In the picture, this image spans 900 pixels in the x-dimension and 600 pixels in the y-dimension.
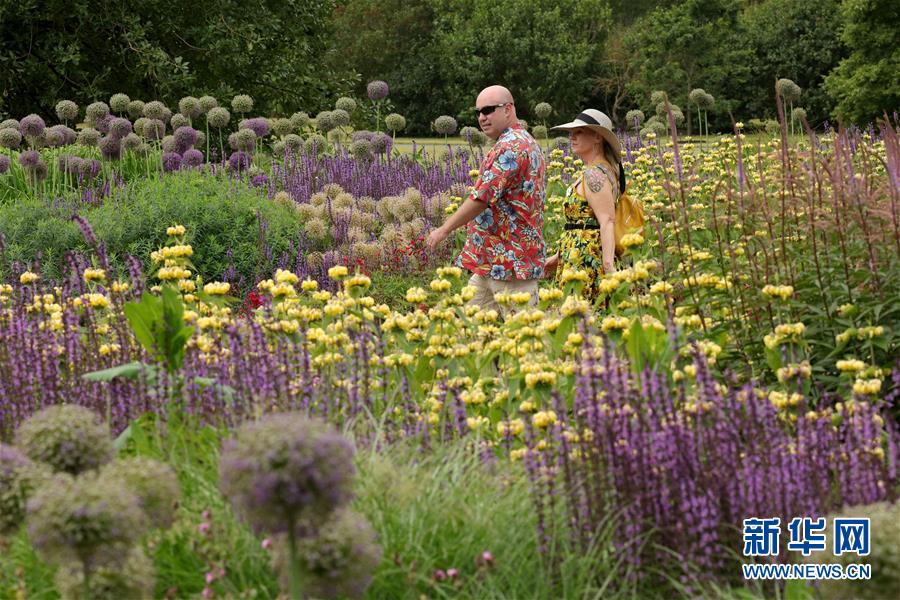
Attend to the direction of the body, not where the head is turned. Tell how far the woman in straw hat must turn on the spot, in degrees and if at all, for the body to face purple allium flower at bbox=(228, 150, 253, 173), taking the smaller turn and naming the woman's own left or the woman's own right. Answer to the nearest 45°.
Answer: approximately 45° to the woman's own right

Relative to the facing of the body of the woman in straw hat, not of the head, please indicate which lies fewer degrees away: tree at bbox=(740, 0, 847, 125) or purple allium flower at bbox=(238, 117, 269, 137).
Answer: the purple allium flower

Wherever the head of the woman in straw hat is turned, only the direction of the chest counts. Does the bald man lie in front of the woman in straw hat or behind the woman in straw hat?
in front

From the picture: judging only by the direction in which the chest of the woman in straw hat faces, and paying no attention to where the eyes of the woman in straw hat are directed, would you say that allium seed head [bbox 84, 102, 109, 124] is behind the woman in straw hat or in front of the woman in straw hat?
in front

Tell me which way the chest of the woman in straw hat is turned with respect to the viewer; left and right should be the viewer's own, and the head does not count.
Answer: facing to the left of the viewer

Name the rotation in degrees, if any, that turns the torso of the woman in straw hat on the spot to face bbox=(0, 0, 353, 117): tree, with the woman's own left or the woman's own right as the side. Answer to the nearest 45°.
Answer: approximately 45° to the woman's own right

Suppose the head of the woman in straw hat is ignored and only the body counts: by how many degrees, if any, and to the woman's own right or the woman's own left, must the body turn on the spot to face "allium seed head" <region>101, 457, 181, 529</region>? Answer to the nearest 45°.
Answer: approximately 90° to the woman's own left

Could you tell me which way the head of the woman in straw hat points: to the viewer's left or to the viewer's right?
to the viewer's left

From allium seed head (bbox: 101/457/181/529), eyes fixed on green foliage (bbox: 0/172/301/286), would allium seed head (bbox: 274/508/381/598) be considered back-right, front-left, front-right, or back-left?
back-right

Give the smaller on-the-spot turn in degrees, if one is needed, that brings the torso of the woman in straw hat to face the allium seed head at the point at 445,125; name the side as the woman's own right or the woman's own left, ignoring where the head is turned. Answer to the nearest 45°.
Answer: approximately 90° to the woman's own right
